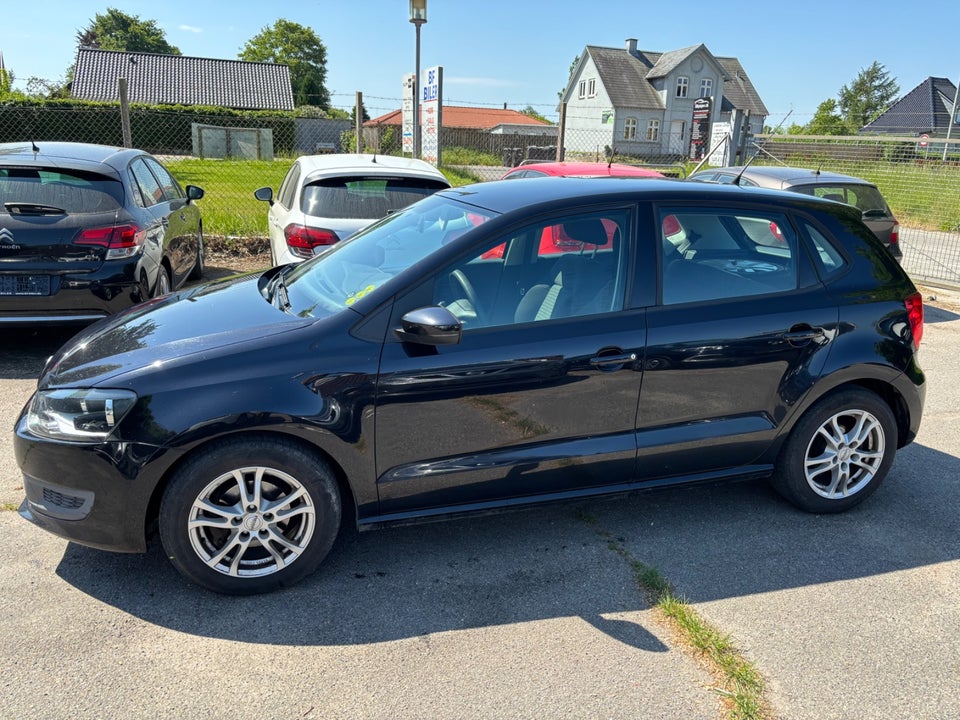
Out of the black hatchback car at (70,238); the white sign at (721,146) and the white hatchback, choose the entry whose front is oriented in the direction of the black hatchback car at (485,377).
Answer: the white sign

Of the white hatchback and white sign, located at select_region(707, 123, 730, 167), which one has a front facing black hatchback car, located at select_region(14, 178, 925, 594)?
the white sign

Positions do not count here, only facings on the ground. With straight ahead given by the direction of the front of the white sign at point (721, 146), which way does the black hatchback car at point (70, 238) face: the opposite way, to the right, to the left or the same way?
the opposite way

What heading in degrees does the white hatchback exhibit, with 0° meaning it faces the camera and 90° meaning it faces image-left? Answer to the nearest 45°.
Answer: approximately 180°

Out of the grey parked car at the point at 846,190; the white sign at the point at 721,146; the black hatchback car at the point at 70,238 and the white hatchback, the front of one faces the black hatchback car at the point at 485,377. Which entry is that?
the white sign

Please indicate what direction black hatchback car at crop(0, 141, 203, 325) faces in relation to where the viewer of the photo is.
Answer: facing away from the viewer and to the right of the viewer

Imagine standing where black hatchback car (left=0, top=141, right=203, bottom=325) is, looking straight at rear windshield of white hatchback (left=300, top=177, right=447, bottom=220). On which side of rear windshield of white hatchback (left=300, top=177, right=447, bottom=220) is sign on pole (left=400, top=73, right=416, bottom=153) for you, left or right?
left

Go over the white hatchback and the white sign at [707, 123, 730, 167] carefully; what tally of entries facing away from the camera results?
1

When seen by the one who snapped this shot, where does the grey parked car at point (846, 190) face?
facing away from the viewer and to the left of the viewer

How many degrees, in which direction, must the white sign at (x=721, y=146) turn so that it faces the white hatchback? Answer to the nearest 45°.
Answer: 0° — it already faces it

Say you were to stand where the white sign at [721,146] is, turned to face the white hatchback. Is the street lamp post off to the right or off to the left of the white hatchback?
right
